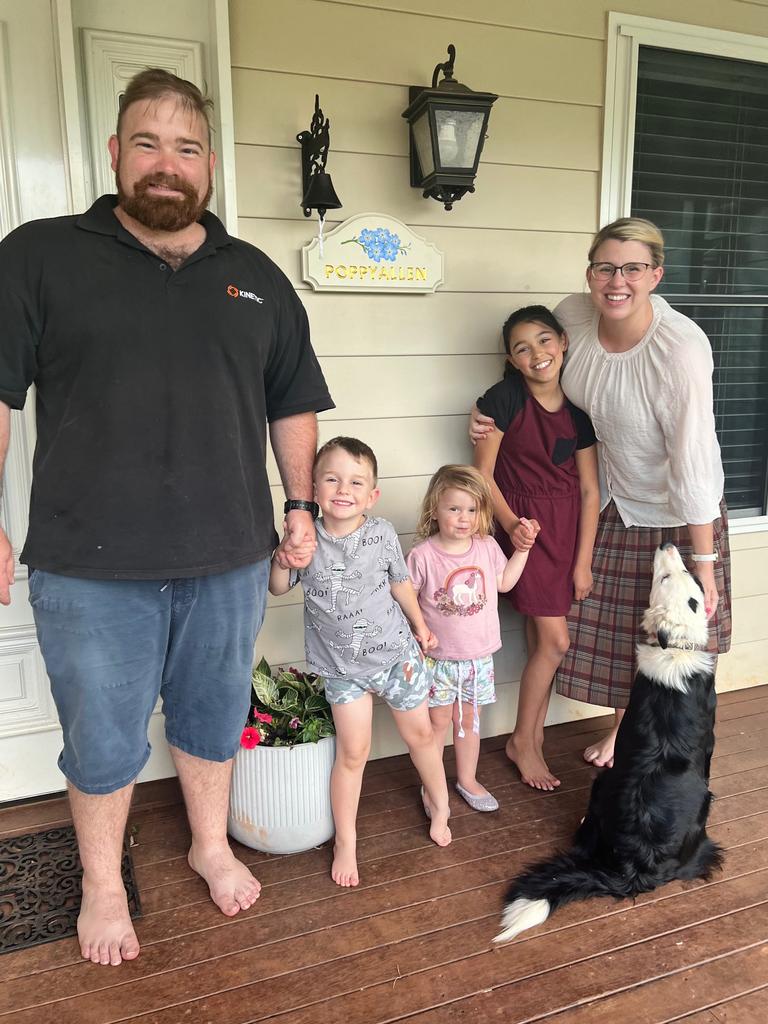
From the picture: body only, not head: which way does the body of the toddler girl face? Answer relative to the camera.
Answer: toward the camera

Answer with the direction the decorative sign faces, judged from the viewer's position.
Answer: facing the viewer

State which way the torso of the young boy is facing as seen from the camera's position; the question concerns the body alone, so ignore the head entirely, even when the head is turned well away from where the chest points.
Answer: toward the camera

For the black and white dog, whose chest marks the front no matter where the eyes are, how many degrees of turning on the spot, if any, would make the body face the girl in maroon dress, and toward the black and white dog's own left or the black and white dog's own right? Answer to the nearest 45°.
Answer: approximately 45° to the black and white dog's own left

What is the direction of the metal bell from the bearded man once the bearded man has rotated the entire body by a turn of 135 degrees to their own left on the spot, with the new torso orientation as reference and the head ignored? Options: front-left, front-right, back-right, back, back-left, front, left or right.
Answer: front
